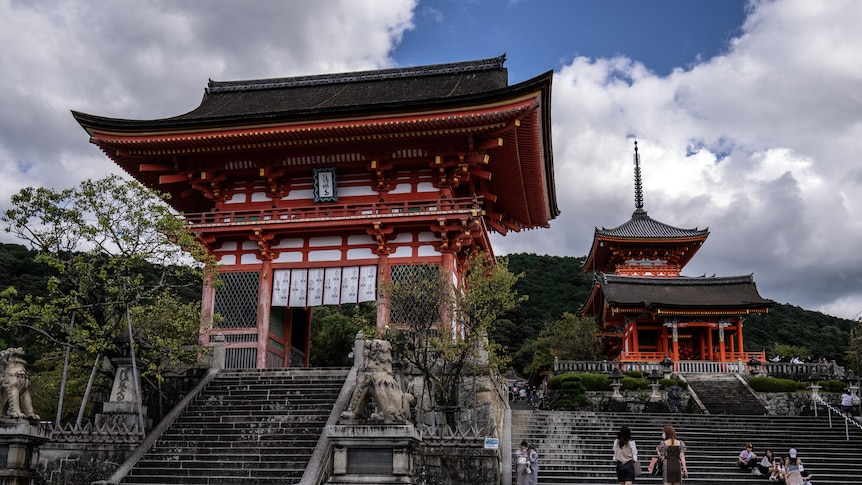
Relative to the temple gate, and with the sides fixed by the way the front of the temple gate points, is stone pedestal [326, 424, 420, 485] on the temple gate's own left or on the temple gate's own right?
on the temple gate's own left

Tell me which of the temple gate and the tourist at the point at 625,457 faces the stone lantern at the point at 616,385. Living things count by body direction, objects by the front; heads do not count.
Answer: the tourist

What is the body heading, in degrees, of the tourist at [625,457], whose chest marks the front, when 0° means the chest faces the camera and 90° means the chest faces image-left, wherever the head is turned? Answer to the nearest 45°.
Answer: approximately 180°

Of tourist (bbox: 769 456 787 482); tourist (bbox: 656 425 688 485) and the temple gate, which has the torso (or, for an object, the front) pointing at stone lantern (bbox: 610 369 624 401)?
tourist (bbox: 656 425 688 485)

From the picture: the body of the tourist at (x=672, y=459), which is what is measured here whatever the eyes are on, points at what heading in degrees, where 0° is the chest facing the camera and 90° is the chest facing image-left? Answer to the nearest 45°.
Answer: approximately 180°

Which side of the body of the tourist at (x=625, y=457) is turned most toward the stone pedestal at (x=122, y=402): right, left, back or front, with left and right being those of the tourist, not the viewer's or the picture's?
left

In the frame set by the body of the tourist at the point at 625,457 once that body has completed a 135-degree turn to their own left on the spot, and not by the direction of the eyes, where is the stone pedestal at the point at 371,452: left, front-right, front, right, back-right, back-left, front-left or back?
front-right

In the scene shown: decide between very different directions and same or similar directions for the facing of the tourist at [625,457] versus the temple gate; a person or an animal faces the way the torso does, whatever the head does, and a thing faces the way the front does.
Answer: very different directions

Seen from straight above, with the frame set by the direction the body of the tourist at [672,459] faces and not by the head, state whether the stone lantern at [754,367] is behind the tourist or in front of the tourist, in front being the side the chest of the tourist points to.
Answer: in front

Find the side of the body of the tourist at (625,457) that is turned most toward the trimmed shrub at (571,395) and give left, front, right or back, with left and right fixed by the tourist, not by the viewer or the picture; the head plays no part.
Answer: front

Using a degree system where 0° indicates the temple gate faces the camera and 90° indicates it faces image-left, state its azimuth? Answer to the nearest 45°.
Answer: approximately 45°

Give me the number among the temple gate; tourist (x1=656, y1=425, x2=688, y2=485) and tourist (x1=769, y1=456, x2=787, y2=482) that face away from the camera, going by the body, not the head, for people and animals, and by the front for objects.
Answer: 1

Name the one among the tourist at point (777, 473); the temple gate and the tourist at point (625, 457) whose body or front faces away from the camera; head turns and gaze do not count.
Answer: the tourist at point (625, 457)

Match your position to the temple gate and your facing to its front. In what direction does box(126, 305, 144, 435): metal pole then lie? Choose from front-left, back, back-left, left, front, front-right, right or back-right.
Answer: front
